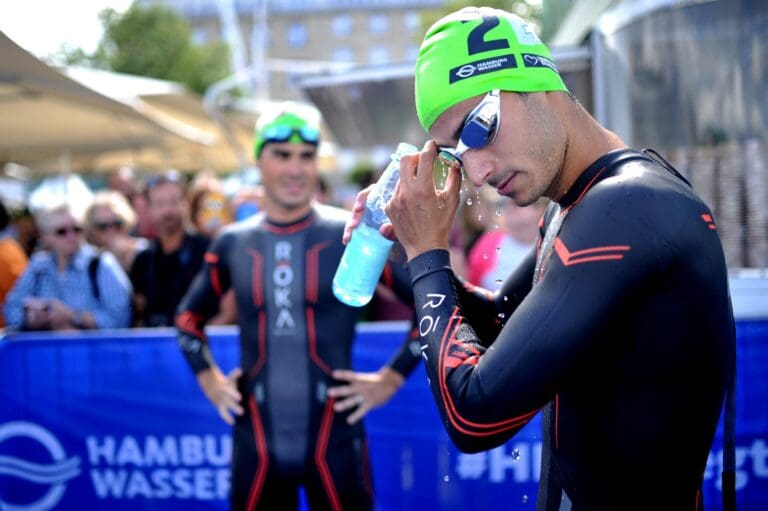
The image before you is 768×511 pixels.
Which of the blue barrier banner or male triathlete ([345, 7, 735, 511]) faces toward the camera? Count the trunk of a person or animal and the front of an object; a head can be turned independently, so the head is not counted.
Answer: the blue barrier banner

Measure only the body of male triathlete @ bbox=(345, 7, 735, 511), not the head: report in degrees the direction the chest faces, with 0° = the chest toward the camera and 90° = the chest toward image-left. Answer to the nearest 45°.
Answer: approximately 90°

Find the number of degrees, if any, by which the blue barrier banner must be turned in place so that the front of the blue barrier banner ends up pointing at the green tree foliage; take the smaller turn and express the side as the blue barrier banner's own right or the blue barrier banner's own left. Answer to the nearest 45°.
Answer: approximately 180°

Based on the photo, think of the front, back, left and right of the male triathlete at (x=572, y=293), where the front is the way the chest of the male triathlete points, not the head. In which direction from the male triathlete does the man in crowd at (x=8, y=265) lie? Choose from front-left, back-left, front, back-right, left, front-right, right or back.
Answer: front-right

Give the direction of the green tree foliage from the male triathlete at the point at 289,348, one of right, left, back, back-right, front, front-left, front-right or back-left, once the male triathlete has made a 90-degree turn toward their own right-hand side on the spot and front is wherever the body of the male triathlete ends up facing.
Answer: right

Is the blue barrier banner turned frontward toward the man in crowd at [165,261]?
no

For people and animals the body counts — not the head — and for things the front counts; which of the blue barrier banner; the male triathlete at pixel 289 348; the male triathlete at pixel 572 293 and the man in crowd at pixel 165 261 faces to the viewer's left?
the male triathlete at pixel 572 293

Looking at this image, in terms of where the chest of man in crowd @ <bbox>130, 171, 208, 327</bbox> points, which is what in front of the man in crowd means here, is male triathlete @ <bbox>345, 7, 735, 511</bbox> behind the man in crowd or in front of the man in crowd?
in front

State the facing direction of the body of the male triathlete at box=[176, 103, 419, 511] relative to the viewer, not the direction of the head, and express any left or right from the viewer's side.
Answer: facing the viewer

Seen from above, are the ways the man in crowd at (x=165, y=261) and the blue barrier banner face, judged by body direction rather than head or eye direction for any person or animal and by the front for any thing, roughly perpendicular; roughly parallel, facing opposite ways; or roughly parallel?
roughly parallel

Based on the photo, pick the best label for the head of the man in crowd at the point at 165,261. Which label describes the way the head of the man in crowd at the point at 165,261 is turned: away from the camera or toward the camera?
toward the camera

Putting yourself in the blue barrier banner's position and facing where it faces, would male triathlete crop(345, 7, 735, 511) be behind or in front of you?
in front

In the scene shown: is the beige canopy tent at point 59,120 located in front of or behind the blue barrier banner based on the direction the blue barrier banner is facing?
behind

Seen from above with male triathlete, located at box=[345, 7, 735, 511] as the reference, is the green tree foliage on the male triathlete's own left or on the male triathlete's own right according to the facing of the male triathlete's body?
on the male triathlete's own right

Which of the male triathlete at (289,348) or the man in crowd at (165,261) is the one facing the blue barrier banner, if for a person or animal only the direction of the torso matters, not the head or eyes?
the man in crowd

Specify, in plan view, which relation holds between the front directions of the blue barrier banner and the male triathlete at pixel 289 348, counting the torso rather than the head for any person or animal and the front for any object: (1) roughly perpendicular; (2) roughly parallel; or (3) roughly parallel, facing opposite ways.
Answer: roughly parallel

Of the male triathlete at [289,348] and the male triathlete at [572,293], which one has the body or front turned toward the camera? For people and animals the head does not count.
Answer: the male triathlete at [289,348]
